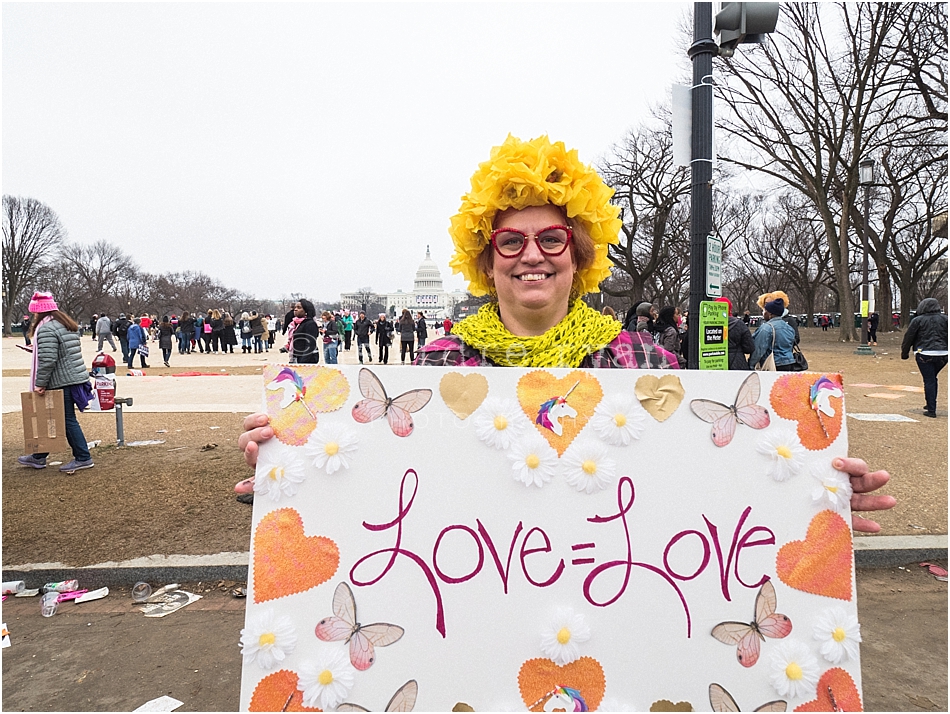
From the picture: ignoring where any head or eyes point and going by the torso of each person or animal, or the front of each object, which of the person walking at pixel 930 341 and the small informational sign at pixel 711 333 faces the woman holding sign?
the small informational sign

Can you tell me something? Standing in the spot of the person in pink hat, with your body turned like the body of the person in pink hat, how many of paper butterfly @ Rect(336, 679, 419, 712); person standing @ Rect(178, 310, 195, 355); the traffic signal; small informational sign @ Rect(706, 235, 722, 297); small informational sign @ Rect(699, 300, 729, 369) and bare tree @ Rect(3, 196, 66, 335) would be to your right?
2

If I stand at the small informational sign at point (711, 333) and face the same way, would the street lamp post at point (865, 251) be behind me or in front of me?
behind

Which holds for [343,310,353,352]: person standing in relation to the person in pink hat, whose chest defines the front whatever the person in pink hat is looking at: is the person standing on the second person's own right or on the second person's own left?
on the second person's own right

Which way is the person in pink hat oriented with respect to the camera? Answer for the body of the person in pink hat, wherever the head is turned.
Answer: to the viewer's left
